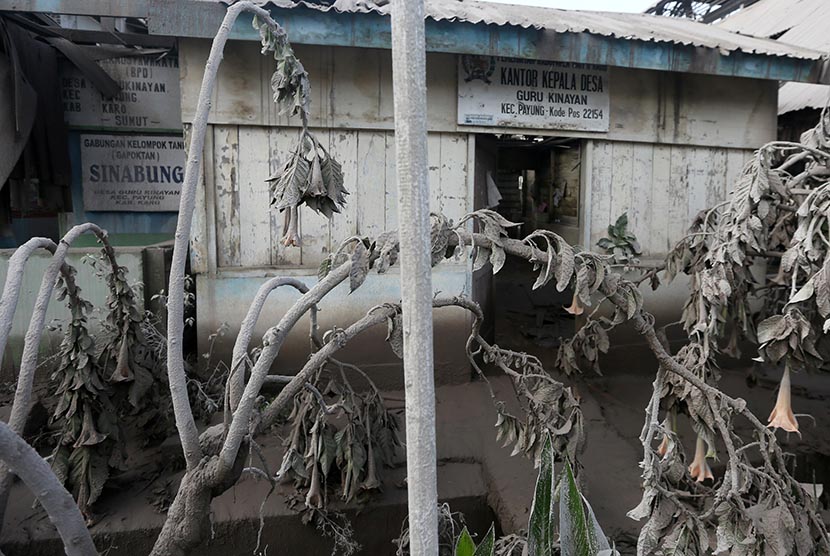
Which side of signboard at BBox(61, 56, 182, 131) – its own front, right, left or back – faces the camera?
front

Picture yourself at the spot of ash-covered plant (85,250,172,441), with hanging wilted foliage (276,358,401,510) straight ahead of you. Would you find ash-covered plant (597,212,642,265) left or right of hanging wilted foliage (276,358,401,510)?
left

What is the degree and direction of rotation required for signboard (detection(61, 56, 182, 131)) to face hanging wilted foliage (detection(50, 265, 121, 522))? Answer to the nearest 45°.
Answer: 0° — it already faces it

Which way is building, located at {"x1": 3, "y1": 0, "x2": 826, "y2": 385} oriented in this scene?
toward the camera

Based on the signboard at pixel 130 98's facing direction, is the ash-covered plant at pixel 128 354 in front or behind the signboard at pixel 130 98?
in front

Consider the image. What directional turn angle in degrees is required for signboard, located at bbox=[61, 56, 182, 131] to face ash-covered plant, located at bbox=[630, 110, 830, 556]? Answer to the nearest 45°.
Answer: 0° — it already faces it

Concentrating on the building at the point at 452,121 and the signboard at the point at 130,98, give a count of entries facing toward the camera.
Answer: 2

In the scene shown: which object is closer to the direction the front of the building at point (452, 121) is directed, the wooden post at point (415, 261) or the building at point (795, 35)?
the wooden post

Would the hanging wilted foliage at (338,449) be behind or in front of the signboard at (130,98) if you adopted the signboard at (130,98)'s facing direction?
in front

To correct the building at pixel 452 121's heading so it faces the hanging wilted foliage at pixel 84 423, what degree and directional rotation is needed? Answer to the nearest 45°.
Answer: approximately 45° to its right

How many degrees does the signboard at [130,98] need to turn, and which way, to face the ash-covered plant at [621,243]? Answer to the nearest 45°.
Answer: approximately 45° to its left

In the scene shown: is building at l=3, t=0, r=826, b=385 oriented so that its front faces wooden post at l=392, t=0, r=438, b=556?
yes
